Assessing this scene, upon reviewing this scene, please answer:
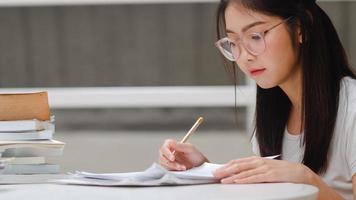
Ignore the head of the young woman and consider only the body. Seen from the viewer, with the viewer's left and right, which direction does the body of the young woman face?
facing the viewer and to the left of the viewer
